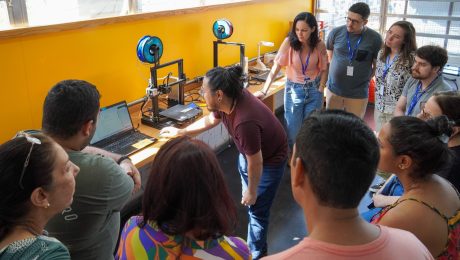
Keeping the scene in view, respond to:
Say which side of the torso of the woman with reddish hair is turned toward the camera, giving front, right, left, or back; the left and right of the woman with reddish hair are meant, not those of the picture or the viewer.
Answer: back

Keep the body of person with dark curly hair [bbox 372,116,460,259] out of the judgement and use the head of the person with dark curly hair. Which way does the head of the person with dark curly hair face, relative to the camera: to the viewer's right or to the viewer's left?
to the viewer's left

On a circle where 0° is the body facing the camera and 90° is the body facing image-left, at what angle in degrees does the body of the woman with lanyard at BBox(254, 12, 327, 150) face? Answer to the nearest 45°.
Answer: approximately 0°

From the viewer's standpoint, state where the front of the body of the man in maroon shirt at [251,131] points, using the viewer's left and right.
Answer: facing to the left of the viewer

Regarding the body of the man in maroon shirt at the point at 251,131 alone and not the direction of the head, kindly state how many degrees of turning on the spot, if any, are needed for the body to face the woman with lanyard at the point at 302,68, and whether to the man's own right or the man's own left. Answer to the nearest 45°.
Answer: approximately 90° to the man's own right

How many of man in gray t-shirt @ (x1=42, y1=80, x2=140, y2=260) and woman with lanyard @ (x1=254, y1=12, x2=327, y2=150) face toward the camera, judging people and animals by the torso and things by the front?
1

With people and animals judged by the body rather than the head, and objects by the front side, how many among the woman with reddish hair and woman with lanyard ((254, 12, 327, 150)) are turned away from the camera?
1

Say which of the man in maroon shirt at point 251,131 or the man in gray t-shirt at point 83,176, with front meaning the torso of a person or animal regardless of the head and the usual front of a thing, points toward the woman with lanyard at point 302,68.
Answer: the man in gray t-shirt

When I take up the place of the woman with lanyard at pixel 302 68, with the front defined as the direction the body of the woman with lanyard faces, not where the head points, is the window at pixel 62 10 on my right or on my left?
on my right
